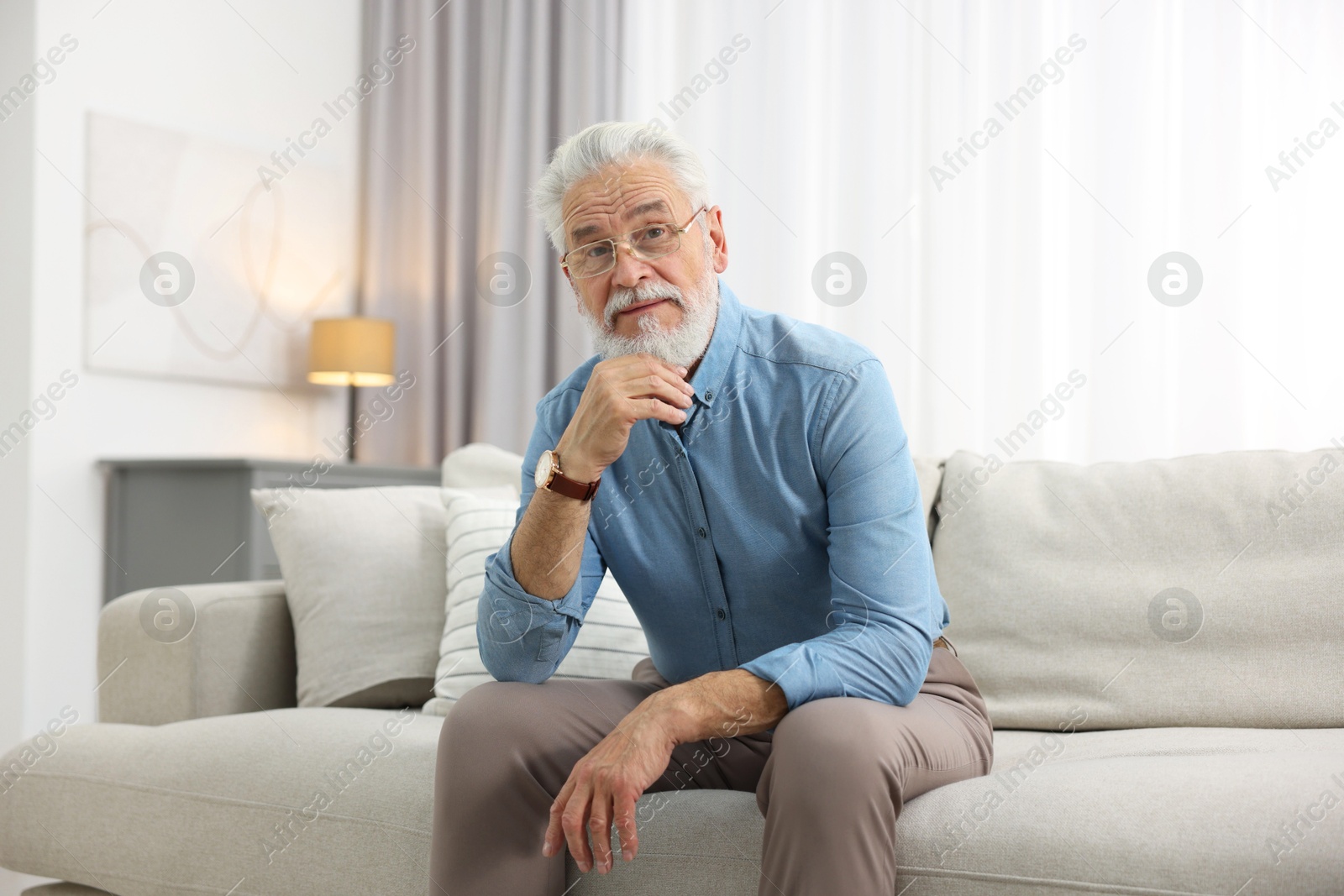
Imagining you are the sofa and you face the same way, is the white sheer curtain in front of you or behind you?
behind

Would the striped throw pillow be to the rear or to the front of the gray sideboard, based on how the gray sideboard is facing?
to the front

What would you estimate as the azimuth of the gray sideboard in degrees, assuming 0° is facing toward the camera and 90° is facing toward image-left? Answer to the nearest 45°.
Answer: approximately 315°

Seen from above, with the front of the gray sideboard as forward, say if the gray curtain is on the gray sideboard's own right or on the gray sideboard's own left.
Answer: on the gray sideboard's own left

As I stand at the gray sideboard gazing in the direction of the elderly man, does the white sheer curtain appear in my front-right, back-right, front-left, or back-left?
front-left

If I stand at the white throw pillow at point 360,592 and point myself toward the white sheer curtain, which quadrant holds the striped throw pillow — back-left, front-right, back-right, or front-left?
front-right

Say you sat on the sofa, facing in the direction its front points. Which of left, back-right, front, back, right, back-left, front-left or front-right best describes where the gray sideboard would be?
back-right

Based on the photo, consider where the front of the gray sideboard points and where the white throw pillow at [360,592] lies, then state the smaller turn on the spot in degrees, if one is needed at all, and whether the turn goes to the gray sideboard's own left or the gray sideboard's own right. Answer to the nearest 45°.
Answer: approximately 45° to the gray sideboard's own right

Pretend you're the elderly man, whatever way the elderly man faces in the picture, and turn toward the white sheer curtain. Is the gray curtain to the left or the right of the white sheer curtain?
left

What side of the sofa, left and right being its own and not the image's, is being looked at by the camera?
front

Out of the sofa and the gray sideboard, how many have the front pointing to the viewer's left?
0
